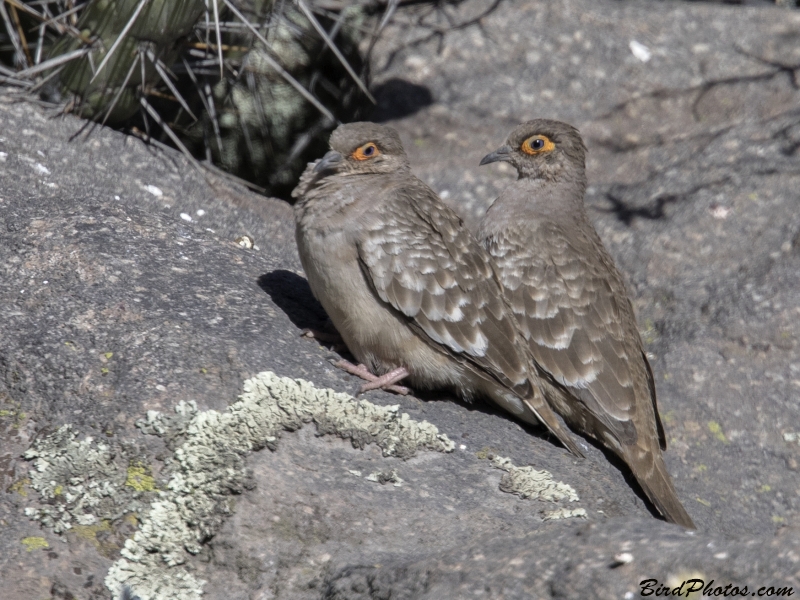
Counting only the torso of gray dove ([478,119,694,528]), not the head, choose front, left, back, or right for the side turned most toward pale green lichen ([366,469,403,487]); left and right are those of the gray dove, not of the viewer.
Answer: left

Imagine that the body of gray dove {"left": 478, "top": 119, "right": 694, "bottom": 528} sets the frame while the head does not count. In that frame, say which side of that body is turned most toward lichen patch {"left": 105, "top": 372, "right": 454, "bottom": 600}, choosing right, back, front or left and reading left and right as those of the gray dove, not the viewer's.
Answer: left

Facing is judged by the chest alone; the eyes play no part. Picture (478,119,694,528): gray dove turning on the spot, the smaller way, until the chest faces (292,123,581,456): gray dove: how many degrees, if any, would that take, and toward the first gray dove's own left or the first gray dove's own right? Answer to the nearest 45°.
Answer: approximately 45° to the first gray dove's own left

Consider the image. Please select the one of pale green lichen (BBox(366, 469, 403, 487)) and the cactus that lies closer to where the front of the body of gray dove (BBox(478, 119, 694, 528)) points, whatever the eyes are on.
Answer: the cactus

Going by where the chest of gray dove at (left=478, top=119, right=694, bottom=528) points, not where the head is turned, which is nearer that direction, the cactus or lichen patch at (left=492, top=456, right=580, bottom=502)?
the cactus

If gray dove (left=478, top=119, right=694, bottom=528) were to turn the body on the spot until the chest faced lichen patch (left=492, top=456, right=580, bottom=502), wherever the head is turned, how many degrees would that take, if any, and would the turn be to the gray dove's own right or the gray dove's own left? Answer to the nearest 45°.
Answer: approximately 90° to the gray dove's own left

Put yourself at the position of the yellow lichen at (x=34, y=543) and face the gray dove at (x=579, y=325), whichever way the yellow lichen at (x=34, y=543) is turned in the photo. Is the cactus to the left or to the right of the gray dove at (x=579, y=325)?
left

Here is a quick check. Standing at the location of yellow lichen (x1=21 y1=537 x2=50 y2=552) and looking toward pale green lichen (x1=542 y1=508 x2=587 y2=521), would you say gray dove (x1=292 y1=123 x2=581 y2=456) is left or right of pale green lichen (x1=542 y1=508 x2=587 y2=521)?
left

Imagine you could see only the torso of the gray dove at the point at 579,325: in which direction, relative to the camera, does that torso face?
to the viewer's left

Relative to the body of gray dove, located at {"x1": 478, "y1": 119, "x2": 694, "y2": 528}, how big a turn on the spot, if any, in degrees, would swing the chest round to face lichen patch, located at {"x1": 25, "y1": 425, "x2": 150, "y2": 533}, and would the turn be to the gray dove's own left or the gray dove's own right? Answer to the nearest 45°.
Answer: approximately 45° to the gray dove's own left

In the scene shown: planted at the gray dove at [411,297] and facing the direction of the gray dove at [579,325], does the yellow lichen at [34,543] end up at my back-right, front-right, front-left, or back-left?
back-right
